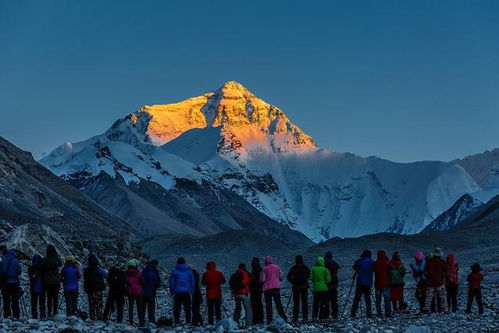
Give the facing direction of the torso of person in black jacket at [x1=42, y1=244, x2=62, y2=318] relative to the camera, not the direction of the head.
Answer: away from the camera

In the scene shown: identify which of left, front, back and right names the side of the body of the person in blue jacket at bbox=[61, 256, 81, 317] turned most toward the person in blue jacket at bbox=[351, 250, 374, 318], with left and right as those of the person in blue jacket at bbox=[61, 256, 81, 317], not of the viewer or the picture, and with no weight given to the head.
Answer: right

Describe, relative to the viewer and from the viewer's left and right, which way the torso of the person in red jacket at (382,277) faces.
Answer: facing away from the viewer

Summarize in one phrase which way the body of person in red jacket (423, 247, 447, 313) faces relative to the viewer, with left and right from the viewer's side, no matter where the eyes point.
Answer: facing away from the viewer

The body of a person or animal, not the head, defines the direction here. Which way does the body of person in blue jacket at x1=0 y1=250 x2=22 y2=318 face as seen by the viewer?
away from the camera

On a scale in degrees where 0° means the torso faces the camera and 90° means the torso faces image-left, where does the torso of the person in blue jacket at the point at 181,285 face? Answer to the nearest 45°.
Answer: approximately 180°

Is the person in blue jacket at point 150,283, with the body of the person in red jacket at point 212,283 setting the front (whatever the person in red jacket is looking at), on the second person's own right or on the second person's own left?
on the second person's own left

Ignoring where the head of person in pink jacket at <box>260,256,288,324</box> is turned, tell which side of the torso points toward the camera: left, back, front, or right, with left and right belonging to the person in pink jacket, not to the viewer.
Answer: back

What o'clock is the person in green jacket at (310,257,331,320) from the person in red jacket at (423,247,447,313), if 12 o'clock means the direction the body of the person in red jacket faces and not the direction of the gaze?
The person in green jacket is roughly at 8 o'clock from the person in red jacket.

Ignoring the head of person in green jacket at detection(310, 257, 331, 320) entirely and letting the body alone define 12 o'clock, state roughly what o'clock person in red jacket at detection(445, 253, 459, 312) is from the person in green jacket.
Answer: The person in red jacket is roughly at 2 o'clock from the person in green jacket.

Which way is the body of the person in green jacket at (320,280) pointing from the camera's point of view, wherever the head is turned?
away from the camera
